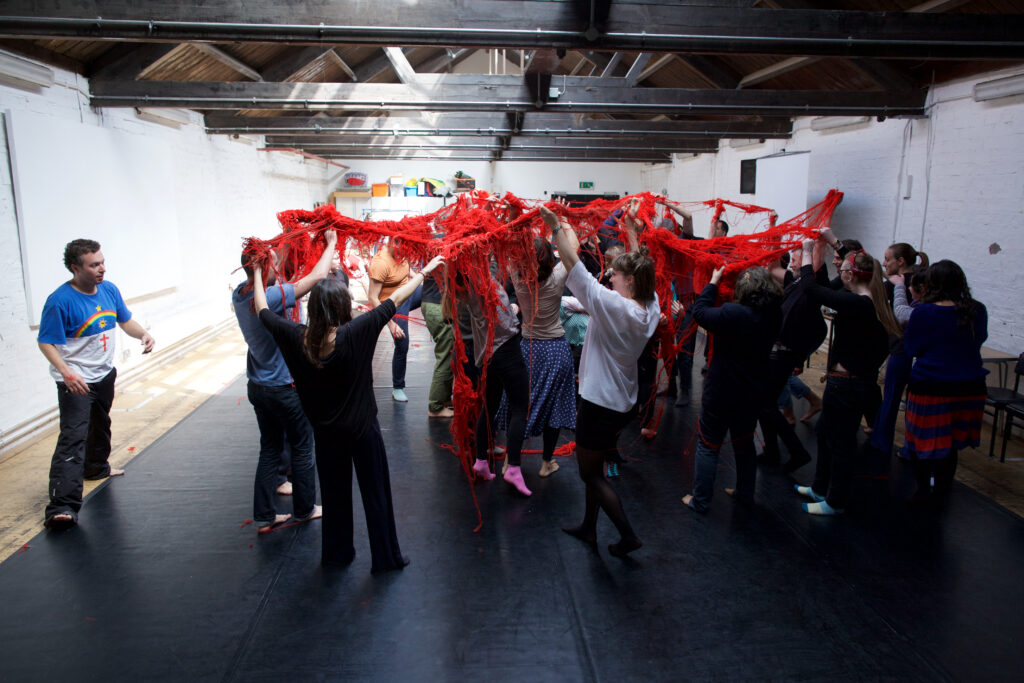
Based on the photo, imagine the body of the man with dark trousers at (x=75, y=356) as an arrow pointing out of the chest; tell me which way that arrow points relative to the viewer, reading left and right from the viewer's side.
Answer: facing the viewer and to the right of the viewer

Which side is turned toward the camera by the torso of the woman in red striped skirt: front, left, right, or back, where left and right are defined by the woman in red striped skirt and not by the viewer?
back

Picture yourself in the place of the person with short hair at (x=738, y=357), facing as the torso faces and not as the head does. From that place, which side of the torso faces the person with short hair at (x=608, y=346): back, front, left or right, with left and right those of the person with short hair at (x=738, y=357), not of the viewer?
left

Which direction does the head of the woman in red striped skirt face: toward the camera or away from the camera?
away from the camera

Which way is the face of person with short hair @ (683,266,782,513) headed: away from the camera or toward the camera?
away from the camera

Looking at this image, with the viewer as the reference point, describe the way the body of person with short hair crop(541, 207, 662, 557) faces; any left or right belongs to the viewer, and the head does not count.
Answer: facing away from the viewer and to the left of the viewer

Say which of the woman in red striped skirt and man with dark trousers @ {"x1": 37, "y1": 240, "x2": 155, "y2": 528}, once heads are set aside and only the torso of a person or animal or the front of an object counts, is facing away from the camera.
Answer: the woman in red striped skirt

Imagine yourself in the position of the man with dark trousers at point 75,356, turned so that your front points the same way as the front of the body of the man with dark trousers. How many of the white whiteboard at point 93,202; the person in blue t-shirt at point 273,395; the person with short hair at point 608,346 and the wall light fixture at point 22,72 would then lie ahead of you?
2

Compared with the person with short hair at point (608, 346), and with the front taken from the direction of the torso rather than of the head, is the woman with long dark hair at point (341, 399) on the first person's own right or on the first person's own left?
on the first person's own left

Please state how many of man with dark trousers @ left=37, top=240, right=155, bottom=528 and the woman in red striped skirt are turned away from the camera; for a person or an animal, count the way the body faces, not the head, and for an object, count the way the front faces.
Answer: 1

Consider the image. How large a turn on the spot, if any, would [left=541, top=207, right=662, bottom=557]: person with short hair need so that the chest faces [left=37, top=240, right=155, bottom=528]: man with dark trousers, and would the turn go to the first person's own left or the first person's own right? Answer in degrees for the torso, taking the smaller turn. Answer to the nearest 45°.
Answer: approximately 45° to the first person's own left

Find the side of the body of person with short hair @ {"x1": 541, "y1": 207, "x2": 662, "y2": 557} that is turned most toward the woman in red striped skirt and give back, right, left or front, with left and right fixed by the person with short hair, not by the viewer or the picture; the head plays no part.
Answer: right

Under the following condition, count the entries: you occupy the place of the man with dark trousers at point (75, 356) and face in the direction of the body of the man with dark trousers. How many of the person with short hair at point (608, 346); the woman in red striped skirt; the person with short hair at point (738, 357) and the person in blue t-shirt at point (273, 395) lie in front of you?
4

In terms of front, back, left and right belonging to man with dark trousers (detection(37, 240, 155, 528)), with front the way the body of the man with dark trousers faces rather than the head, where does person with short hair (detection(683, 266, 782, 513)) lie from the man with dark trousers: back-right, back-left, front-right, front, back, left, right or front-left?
front

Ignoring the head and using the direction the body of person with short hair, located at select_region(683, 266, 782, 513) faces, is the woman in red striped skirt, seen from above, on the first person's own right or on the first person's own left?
on the first person's own right

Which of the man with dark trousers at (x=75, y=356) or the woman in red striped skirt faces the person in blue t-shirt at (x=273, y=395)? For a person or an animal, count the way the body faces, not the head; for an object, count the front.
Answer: the man with dark trousers

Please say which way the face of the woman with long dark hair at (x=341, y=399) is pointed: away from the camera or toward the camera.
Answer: away from the camera

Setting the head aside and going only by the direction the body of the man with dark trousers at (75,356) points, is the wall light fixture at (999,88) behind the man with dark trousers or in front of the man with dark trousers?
in front

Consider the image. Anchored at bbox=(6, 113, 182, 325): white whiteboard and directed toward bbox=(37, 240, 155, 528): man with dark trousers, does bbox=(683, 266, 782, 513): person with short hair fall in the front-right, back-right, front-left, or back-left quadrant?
front-left
